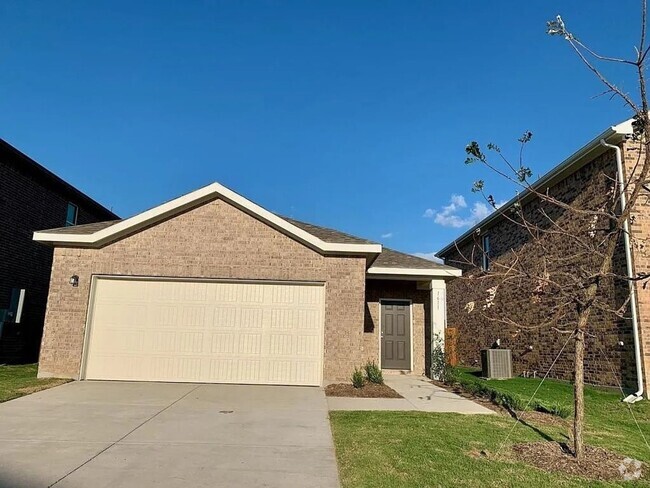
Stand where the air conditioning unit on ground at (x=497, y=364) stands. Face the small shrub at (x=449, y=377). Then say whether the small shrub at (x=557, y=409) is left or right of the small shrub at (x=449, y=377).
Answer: left

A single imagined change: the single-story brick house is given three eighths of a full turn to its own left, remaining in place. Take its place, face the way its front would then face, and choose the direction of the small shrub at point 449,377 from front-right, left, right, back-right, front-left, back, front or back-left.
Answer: front-right

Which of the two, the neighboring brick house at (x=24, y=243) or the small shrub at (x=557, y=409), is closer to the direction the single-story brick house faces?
the small shrub

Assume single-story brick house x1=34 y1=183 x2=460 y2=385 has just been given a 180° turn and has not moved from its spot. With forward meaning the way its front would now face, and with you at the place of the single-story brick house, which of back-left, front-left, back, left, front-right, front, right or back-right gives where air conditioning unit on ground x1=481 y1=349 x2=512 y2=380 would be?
right

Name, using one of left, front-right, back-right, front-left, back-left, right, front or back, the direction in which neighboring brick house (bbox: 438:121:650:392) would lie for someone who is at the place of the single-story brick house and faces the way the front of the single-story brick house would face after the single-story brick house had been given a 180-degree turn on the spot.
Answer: right

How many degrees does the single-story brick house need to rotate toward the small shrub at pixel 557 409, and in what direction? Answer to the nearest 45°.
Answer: approximately 45° to its left

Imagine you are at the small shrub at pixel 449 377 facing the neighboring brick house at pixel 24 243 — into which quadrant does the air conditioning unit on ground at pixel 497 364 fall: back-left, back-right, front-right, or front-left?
back-right

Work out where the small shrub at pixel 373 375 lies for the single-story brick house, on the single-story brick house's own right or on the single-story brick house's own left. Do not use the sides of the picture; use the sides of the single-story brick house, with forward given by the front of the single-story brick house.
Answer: on the single-story brick house's own left

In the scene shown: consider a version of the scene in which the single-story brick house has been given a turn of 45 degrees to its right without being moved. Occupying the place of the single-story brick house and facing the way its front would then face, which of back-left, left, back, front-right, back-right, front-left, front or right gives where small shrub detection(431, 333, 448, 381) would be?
back-left

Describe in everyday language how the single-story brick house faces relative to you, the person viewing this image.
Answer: facing the viewer
